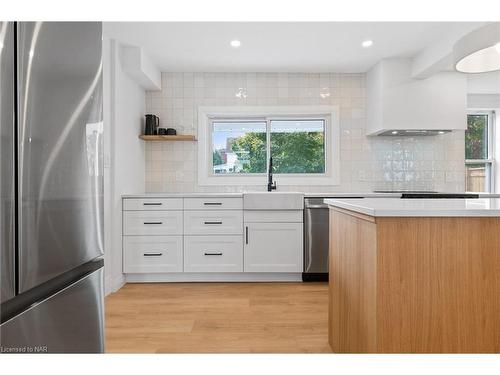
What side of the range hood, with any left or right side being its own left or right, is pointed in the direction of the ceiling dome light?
front

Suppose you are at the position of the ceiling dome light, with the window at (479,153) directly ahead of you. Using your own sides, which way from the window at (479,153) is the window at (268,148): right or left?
left

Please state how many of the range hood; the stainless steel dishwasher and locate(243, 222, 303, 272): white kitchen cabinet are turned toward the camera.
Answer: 3

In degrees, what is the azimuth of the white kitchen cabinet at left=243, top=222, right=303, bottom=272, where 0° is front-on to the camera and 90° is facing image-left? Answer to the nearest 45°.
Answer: approximately 0°

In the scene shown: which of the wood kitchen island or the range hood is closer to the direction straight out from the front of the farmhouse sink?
the wood kitchen island

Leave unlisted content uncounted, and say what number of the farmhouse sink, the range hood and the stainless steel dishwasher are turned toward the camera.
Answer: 3

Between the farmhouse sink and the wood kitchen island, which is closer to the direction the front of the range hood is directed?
the wood kitchen island
